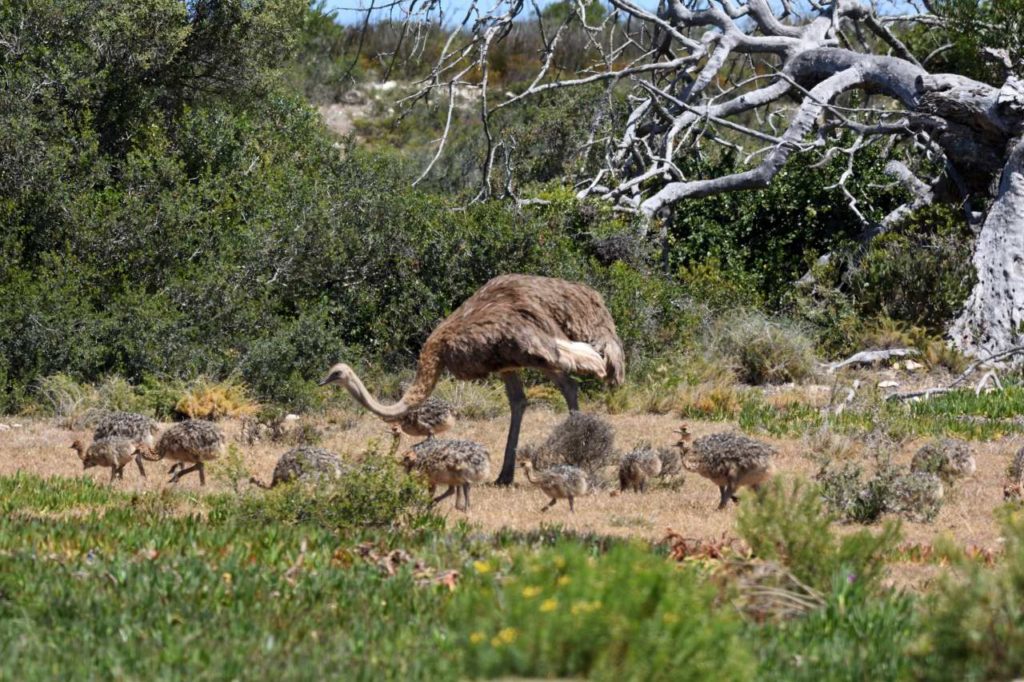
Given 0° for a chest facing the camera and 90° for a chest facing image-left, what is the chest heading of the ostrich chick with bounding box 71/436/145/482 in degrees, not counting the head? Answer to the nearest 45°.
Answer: approximately 90°

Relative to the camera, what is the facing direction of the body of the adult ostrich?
to the viewer's left

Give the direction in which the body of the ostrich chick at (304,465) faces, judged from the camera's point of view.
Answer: to the viewer's left

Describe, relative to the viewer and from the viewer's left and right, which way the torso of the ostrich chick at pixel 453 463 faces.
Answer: facing to the left of the viewer

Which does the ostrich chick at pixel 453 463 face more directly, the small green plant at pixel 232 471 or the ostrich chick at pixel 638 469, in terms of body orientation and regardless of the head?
the small green plant

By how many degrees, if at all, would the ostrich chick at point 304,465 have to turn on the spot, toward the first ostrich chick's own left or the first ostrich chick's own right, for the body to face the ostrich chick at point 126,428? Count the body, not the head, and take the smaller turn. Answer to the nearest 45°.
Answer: approximately 45° to the first ostrich chick's own right

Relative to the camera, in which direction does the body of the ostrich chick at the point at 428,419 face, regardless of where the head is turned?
to the viewer's left

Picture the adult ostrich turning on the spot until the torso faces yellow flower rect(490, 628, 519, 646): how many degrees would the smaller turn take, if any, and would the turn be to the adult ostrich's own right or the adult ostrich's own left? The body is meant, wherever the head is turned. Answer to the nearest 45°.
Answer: approximately 90° to the adult ostrich's own left

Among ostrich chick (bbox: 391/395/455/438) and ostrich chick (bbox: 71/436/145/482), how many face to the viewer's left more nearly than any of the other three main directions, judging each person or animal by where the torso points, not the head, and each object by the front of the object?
2

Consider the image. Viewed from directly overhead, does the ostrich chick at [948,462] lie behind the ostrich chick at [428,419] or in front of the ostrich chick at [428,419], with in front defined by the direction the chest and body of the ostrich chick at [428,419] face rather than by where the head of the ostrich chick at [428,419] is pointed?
behind

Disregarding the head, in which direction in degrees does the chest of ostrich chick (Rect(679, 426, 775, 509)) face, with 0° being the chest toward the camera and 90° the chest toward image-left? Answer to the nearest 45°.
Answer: approximately 90°
